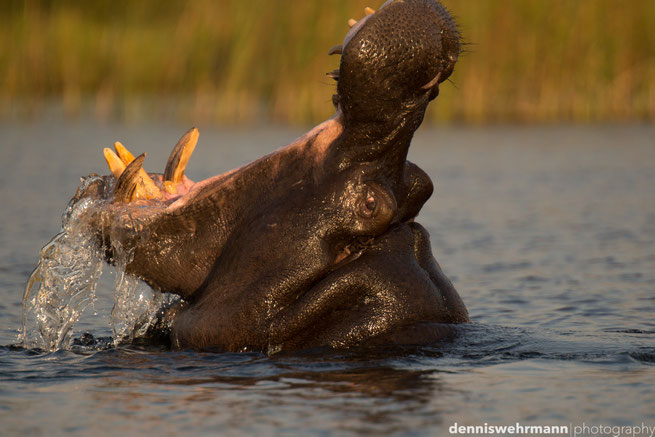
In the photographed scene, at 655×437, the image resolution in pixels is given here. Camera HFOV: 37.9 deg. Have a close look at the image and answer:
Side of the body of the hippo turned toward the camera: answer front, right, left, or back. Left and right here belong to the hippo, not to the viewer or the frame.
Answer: left

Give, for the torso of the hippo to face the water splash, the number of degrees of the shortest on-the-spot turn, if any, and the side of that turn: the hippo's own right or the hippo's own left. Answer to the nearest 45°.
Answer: approximately 45° to the hippo's own right
